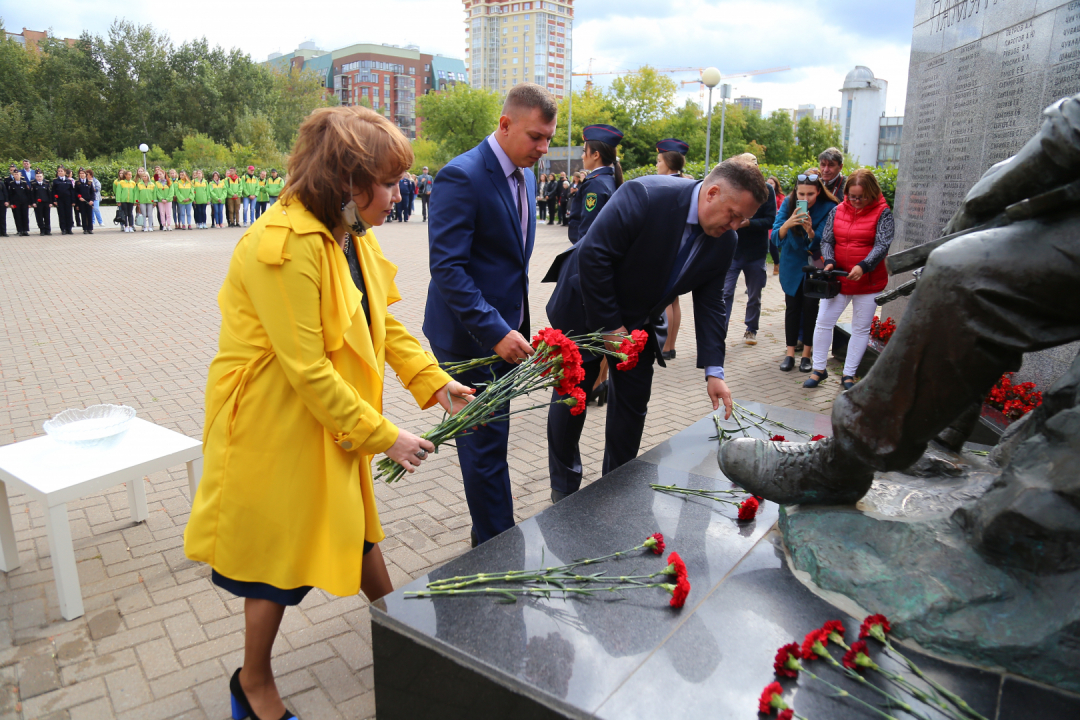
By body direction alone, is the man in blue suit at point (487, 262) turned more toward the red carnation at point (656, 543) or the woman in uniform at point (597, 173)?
the red carnation

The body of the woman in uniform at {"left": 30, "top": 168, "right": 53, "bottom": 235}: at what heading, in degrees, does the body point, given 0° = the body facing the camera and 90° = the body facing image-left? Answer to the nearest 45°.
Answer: approximately 0°

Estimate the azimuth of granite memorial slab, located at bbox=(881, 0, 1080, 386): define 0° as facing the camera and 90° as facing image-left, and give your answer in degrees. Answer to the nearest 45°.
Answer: approximately 45°

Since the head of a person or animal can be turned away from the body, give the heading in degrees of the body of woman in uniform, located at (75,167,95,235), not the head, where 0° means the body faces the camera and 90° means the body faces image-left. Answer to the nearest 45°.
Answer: approximately 0°

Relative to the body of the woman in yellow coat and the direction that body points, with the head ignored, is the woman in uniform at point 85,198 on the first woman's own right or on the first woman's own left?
on the first woman's own left

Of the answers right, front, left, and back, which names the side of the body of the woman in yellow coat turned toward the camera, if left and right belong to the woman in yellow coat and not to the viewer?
right
